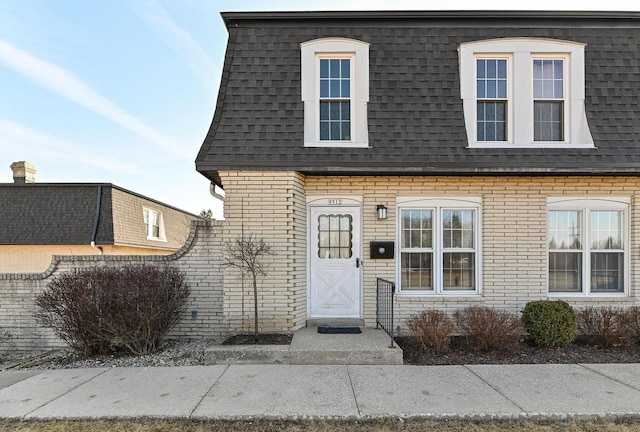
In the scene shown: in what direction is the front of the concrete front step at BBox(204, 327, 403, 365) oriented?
toward the camera

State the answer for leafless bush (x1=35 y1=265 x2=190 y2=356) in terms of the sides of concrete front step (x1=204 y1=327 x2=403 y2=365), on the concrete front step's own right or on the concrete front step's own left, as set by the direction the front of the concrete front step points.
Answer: on the concrete front step's own right

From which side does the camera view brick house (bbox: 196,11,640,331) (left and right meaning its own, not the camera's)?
front

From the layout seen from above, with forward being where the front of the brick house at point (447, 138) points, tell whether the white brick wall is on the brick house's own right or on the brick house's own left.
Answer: on the brick house's own right

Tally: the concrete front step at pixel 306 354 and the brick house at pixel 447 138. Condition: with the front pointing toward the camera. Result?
2

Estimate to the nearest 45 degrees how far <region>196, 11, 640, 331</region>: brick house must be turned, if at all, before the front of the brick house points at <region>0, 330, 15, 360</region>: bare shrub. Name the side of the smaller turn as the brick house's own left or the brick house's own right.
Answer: approximately 90° to the brick house's own right

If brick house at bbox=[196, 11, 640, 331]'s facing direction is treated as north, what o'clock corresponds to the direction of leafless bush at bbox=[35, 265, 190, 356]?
The leafless bush is roughly at 2 o'clock from the brick house.

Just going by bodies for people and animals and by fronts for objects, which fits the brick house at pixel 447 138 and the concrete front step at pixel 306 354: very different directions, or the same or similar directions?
same or similar directions

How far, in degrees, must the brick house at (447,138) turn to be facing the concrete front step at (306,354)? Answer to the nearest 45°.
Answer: approximately 45° to its right
